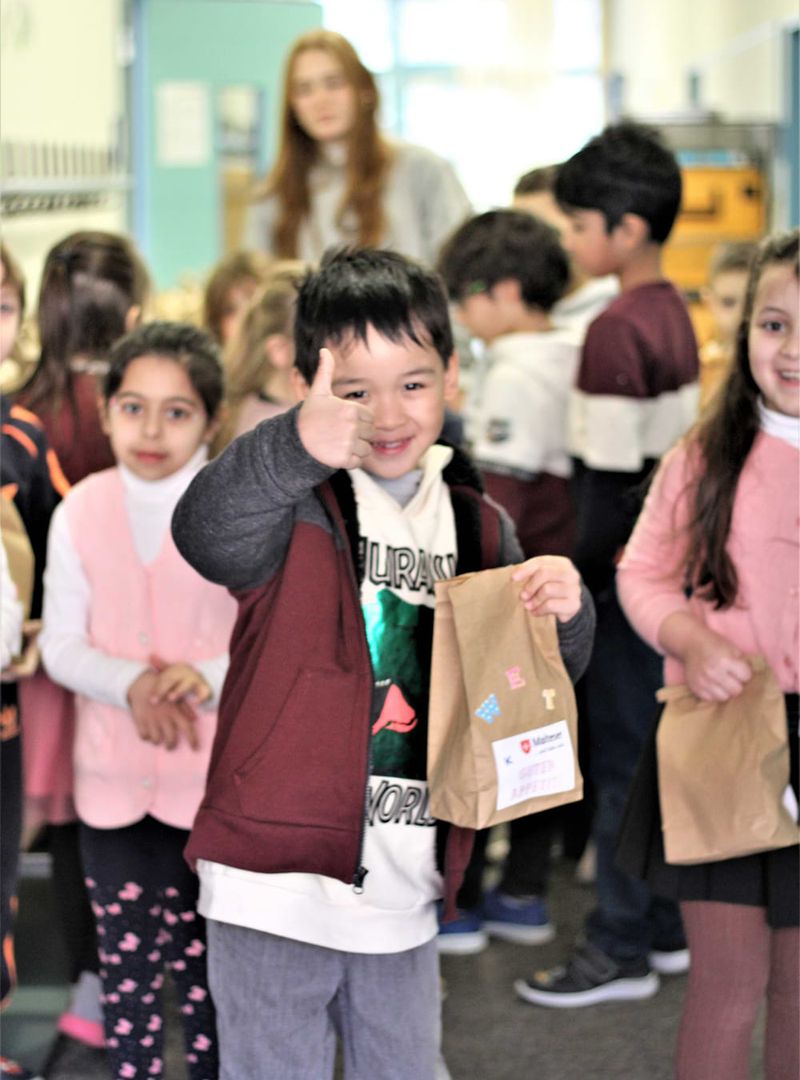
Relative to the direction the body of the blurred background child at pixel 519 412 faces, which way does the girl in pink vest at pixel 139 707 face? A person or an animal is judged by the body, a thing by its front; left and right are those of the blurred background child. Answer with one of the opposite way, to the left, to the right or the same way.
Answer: to the left

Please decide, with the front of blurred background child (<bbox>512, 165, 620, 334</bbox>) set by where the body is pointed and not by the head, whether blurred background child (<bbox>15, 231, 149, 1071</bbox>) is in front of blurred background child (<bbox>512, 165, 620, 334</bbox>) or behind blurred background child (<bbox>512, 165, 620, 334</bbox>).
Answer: in front

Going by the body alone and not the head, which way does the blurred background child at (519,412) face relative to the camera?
to the viewer's left

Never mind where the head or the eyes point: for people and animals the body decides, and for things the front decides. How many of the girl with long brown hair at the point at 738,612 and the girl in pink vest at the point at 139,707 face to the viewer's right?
0

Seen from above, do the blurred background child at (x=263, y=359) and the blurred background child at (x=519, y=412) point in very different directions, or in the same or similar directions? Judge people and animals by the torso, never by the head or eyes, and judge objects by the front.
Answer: very different directions

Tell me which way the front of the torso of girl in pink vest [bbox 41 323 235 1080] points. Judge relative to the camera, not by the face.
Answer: toward the camera

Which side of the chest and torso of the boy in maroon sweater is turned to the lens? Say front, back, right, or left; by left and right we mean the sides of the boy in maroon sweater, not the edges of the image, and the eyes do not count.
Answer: left

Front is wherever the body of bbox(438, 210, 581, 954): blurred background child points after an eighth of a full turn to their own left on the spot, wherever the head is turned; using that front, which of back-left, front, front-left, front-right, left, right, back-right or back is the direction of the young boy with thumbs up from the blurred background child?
front-left

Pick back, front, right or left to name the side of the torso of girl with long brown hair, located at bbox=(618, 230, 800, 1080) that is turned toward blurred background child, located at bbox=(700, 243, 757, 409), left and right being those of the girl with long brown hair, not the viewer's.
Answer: back

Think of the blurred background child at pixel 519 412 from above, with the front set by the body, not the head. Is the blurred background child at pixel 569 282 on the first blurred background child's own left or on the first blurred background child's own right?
on the first blurred background child's own right
